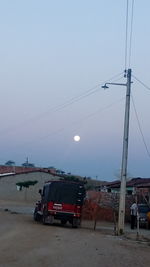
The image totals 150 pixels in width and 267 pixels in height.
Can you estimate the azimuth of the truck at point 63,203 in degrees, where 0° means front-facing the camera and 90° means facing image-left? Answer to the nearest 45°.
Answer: approximately 135°
